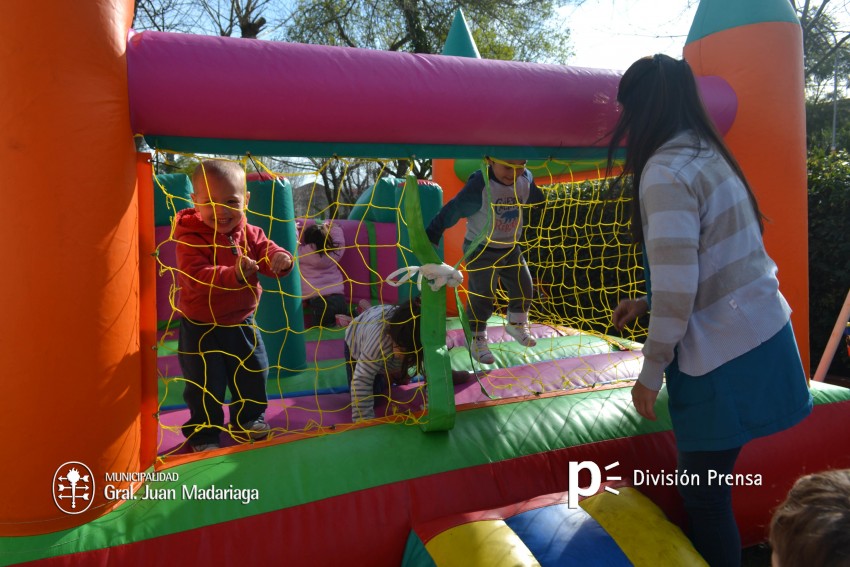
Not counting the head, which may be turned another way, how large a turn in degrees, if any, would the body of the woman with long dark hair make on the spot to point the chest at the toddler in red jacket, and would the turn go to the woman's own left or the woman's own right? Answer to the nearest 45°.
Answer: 0° — they already face them

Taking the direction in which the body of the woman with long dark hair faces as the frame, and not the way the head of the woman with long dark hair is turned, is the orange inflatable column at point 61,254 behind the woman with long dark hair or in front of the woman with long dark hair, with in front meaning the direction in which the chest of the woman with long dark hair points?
in front

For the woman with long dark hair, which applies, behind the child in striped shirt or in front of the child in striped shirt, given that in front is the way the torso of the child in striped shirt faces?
in front

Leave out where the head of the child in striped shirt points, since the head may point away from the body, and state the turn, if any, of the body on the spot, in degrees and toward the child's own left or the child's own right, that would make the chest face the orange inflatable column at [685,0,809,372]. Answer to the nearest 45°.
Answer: approximately 45° to the child's own left

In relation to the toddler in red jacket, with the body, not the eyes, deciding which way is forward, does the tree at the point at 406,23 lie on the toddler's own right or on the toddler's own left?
on the toddler's own left

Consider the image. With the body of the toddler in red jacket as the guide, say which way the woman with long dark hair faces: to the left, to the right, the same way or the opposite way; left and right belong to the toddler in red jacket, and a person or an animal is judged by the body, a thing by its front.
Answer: the opposite way

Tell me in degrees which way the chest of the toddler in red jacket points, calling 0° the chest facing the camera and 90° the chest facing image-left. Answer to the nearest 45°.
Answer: approximately 315°

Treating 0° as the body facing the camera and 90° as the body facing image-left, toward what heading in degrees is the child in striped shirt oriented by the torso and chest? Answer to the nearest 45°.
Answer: approximately 315°

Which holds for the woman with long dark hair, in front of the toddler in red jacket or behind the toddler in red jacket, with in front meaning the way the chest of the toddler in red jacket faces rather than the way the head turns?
in front
